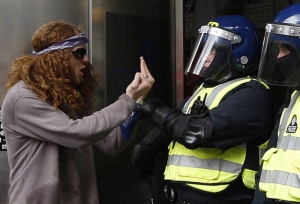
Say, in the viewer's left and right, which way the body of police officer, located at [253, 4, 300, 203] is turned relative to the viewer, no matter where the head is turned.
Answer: facing the viewer and to the left of the viewer

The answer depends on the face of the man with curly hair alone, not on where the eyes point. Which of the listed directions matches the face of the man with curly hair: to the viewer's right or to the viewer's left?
to the viewer's right

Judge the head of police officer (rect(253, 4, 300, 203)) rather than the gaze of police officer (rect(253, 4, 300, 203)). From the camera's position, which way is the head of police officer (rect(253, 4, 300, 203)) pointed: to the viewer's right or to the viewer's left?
to the viewer's left

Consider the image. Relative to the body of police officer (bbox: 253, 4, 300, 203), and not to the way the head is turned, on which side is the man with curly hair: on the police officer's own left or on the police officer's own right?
on the police officer's own right

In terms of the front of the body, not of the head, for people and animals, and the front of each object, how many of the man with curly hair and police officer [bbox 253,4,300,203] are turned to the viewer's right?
1

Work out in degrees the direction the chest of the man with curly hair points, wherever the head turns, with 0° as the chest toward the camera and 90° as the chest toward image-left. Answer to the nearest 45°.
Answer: approximately 270°
